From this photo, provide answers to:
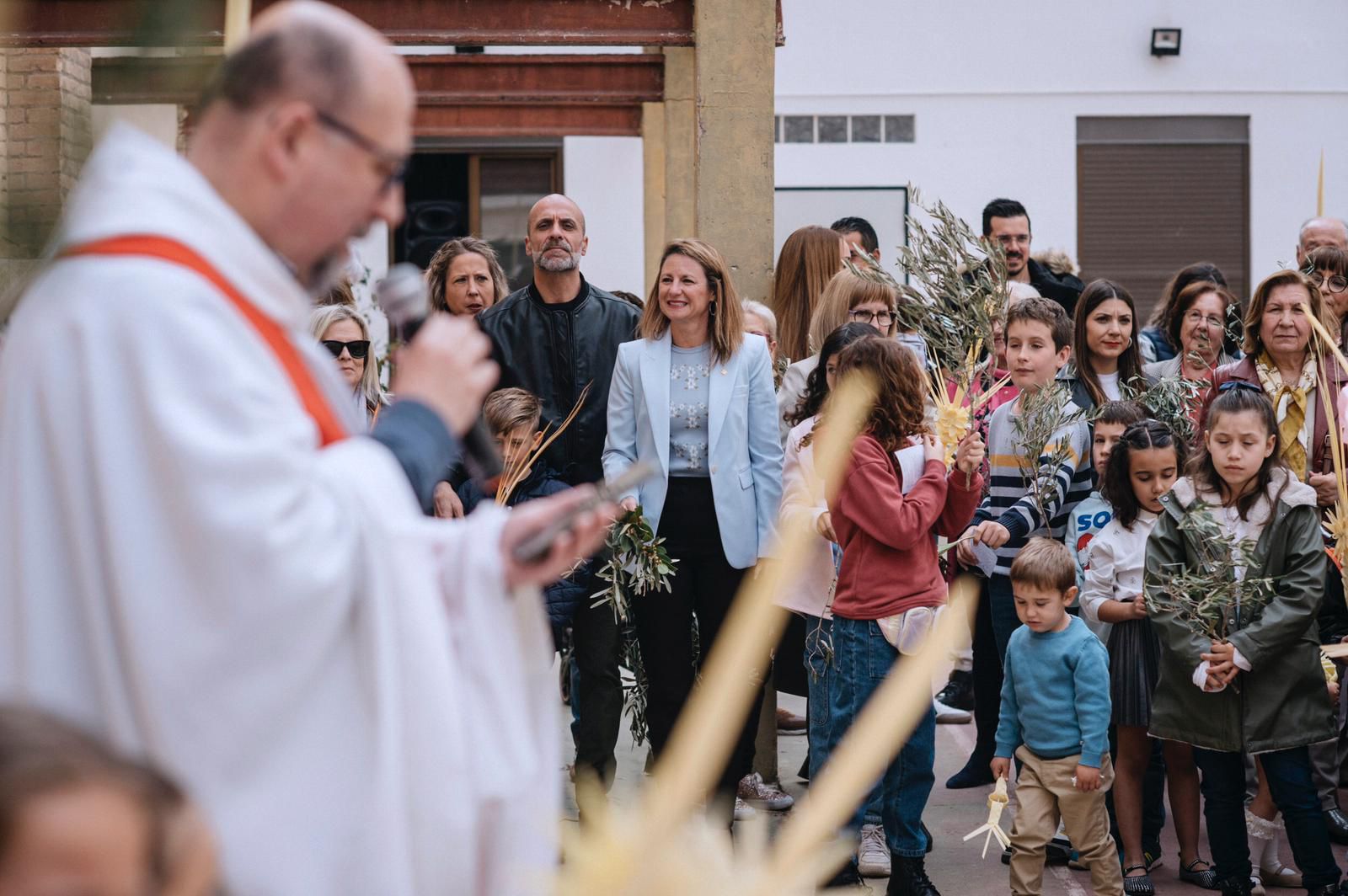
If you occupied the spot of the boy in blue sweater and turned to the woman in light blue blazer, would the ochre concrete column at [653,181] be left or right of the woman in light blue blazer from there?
right

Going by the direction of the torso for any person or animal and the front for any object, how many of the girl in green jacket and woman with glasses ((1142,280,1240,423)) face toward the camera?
2

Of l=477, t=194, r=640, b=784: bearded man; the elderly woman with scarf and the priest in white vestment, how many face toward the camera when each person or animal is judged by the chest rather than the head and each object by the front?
2

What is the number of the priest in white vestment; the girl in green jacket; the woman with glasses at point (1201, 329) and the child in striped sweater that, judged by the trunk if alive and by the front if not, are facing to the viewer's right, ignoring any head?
1

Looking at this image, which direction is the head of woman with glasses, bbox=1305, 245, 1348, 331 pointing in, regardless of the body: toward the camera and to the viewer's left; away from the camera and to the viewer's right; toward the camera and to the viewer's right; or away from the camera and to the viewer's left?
toward the camera and to the viewer's left

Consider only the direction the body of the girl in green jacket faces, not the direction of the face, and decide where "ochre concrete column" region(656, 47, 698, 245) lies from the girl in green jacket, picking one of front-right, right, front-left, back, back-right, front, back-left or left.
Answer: back-right

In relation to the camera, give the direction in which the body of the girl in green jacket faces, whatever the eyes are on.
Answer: toward the camera

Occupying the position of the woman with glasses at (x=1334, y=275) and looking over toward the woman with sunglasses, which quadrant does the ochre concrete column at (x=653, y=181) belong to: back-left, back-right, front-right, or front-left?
front-right

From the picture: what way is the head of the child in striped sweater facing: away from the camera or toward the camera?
toward the camera

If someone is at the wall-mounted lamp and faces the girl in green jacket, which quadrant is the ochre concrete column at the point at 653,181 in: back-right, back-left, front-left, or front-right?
front-right

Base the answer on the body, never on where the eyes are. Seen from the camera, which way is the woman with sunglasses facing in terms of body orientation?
toward the camera

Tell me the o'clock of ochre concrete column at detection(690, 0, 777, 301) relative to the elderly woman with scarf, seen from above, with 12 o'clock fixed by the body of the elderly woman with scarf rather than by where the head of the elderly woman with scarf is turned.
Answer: The ochre concrete column is roughly at 3 o'clock from the elderly woman with scarf.

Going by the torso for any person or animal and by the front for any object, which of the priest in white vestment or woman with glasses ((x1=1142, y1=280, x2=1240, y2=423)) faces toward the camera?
the woman with glasses

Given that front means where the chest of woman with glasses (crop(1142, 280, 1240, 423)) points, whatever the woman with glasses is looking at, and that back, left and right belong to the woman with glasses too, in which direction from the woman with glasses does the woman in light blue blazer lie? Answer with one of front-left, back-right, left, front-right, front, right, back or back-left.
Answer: front-right

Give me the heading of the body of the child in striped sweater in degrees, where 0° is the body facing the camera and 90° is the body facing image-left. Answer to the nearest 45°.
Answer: approximately 45°

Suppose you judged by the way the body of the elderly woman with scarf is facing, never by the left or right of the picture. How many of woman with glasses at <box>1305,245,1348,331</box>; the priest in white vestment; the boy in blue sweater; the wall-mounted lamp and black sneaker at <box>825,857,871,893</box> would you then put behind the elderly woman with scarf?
2
